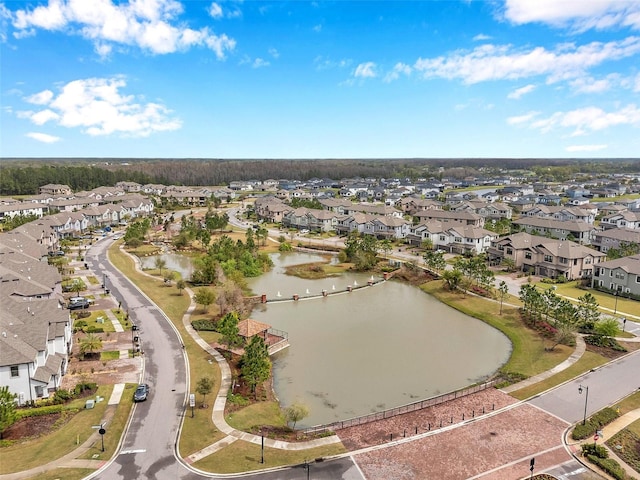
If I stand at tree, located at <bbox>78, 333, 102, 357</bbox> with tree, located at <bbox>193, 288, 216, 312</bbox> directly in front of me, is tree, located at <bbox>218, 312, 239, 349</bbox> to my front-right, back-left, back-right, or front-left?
front-right

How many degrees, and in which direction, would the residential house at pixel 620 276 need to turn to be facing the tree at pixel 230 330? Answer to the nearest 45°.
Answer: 0° — it already faces it

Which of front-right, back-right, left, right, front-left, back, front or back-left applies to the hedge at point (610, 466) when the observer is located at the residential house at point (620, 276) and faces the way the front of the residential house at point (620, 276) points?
front-left

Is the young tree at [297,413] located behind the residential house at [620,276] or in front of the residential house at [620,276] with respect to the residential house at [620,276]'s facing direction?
in front

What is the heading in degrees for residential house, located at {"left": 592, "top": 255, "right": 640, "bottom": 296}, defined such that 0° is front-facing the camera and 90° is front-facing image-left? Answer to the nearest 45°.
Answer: approximately 45°

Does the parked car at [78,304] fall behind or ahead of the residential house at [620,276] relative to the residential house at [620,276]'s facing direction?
ahead

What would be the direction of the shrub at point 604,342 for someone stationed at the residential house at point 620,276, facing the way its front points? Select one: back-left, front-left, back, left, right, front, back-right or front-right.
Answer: front-left

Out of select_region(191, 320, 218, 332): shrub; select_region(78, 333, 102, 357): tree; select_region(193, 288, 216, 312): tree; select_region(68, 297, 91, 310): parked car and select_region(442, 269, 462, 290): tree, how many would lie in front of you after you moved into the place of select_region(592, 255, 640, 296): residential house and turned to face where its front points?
5

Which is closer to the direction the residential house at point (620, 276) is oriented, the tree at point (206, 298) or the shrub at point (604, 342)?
the tree

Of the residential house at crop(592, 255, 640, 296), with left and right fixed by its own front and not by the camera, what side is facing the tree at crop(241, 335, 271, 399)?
front

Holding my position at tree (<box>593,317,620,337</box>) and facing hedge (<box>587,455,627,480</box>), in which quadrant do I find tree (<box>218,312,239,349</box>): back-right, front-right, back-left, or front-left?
front-right

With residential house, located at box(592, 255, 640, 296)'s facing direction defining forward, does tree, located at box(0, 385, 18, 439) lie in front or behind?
in front

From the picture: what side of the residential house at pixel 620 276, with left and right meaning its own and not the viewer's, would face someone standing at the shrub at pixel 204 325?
front
